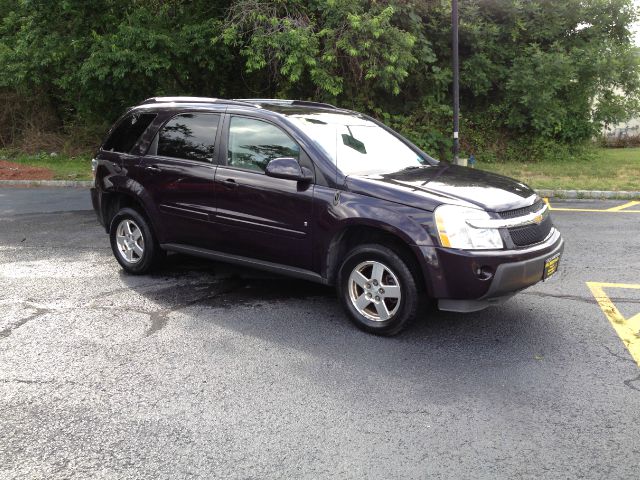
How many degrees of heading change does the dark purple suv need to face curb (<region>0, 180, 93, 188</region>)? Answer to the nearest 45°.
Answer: approximately 180°

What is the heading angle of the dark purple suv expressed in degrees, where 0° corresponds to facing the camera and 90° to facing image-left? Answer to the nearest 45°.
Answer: approximately 315°
